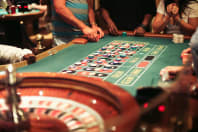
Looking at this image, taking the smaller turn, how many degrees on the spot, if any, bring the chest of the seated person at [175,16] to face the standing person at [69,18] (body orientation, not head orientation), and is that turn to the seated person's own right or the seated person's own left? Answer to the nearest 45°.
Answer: approximately 45° to the seated person's own right

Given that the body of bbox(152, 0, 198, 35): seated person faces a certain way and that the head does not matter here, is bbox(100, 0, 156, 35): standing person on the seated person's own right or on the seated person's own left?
on the seated person's own right

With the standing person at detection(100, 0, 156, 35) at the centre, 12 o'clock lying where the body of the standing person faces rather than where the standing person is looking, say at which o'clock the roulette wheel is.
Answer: The roulette wheel is roughly at 12 o'clock from the standing person.

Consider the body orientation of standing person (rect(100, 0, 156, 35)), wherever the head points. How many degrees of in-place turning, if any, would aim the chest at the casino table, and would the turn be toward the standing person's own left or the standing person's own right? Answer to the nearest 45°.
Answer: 0° — they already face it

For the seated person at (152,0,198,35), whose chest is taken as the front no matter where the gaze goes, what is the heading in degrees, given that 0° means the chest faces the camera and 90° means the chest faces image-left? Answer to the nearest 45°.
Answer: approximately 0°

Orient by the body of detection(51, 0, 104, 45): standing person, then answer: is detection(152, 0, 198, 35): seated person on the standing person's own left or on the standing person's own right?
on the standing person's own left

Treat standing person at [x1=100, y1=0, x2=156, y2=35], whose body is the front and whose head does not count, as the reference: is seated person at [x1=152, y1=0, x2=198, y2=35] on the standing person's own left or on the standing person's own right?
on the standing person's own left

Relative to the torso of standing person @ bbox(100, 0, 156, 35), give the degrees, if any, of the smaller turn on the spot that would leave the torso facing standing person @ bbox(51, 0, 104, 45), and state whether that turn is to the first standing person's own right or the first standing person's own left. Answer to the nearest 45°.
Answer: approximately 45° to the first standing person's own right

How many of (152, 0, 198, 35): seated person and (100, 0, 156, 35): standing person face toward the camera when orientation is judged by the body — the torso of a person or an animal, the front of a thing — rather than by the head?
2
